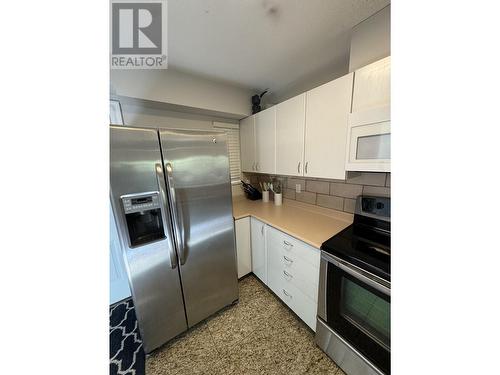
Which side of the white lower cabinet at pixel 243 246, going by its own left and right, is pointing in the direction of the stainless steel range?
front

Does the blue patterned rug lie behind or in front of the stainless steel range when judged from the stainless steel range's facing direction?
in front

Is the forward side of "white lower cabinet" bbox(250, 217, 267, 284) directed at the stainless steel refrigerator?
yes

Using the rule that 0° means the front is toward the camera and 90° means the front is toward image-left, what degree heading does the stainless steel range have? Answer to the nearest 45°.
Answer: approximately 45°

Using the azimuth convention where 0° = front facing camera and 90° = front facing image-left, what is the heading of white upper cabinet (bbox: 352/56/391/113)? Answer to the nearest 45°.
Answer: approximately 45°

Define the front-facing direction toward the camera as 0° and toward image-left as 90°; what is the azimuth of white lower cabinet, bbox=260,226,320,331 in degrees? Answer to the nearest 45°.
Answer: approximately 45°

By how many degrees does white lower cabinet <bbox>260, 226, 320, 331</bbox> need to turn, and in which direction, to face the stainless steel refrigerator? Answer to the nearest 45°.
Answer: approximately 45° to its right
